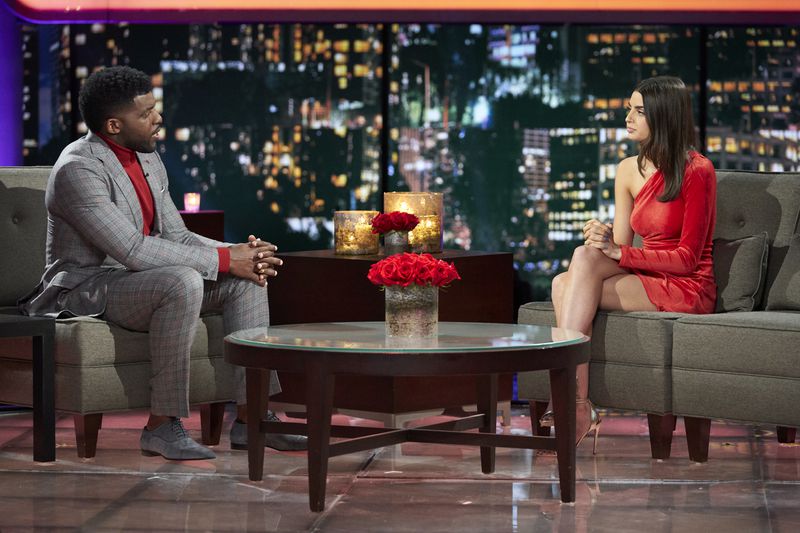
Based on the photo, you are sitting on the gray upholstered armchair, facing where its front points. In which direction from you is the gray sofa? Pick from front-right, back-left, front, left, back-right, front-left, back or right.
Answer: front-left

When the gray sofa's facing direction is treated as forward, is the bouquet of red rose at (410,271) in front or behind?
in front

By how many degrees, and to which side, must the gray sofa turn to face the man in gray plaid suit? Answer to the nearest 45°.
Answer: approximately 45° to its right

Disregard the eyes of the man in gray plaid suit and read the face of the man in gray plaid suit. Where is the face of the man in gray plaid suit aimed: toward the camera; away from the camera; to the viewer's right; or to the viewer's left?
to the viewer's right

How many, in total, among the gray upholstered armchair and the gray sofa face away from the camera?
0

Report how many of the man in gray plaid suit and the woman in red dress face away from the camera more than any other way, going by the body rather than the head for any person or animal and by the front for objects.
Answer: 0

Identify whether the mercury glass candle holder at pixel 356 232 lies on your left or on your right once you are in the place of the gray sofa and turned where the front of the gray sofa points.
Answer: on your right

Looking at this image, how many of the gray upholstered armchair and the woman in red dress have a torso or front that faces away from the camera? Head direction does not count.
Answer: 0

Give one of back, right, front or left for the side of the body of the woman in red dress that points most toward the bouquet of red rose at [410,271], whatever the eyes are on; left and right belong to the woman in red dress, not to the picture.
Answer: front

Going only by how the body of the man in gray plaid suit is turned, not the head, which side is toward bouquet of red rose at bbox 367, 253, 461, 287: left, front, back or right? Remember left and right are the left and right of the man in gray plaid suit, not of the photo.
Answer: front

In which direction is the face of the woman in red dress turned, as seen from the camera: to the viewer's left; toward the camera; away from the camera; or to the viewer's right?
to the viewer's left

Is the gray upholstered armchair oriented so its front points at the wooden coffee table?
yes

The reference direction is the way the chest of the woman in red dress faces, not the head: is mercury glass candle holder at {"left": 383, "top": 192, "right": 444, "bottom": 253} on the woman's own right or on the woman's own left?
on the woman's own right
